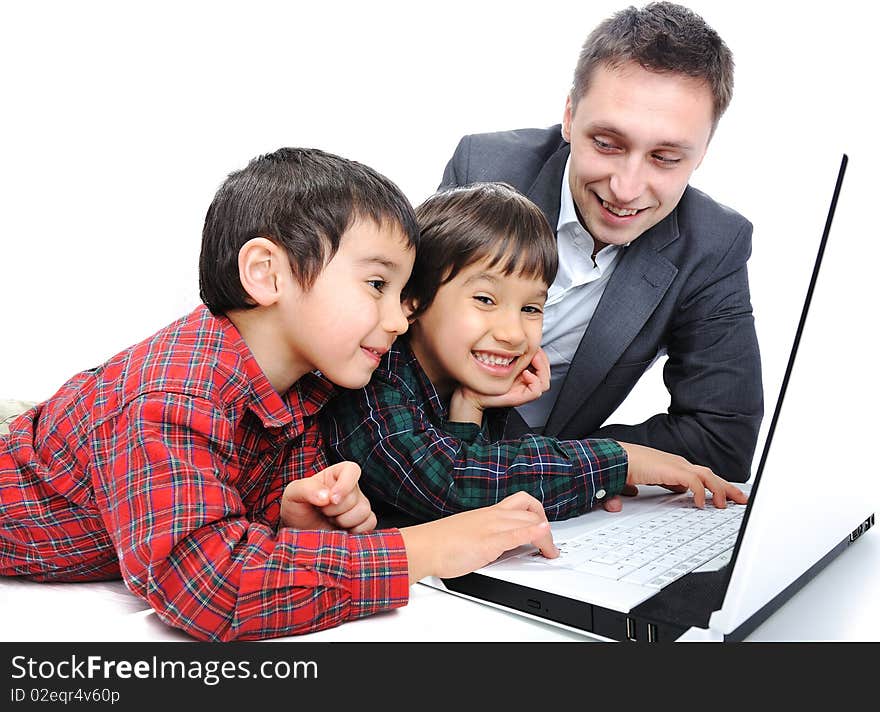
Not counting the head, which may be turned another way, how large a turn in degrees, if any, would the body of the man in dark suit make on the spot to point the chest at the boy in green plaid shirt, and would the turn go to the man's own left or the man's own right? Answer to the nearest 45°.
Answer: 0° — they already face them

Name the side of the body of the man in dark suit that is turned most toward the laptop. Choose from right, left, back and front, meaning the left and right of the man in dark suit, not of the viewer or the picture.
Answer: front

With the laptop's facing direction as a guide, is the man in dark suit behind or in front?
in front

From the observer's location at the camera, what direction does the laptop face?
facing away from the viewer and to the left of the viewer

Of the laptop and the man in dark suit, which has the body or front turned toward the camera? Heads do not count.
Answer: the man in dark suit

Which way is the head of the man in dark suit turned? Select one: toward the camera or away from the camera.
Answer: toward the camera

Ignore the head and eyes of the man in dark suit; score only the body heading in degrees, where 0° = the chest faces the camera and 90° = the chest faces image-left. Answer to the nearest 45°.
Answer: approximately 0°

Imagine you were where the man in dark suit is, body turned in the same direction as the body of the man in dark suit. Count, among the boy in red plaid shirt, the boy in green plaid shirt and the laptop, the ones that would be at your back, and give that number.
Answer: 0

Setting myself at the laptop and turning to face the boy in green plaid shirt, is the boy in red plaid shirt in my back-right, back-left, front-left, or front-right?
front-left

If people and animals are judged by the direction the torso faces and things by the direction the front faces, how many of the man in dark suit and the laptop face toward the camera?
1
